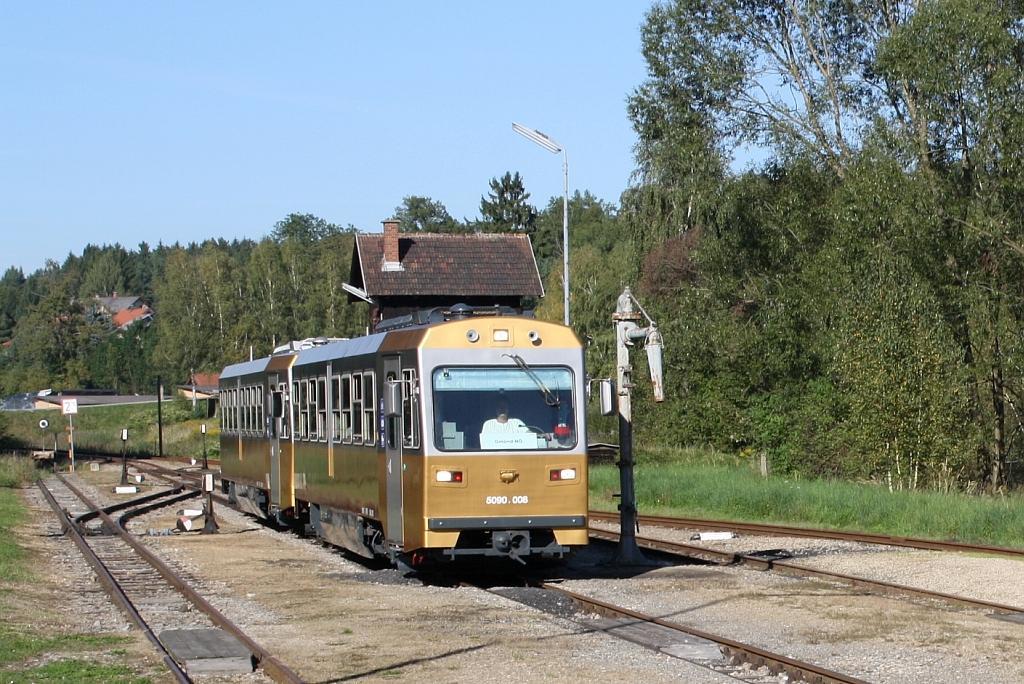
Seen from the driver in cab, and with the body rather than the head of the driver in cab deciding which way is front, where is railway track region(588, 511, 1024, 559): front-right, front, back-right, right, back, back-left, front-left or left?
back-left

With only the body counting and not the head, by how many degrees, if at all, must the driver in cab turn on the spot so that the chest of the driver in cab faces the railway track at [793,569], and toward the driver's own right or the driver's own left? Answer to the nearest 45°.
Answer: approximately 90° to the driver's own left

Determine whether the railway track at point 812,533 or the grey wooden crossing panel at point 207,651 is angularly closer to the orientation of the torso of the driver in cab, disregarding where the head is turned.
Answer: the grey wooden crossing panel

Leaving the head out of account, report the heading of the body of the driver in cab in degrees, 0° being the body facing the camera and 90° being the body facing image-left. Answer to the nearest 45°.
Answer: approximately 0°

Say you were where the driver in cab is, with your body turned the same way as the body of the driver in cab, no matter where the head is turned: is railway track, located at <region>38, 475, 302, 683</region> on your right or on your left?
on your right

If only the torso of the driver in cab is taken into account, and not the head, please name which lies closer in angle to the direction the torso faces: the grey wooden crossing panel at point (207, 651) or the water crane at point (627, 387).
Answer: the grey wooden crossing panel

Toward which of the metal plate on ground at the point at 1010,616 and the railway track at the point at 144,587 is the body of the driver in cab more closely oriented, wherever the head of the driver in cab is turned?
the metal plate on ground

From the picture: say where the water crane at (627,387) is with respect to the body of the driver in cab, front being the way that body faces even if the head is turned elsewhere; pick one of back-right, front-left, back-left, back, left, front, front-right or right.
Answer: back-left
